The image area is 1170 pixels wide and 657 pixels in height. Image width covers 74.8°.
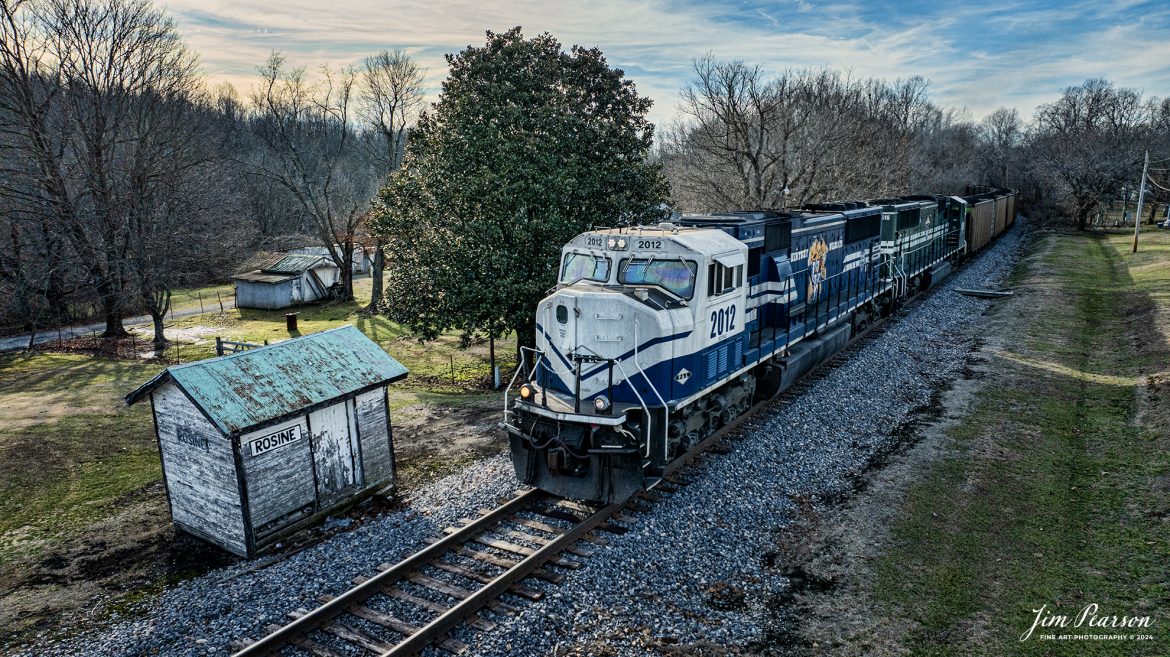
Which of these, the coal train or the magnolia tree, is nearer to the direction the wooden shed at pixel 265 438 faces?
the coal train

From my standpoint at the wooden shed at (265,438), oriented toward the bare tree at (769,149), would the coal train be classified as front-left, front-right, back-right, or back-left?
front-right

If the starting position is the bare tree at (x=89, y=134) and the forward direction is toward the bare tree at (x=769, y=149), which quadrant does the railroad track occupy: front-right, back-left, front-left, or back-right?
front-right

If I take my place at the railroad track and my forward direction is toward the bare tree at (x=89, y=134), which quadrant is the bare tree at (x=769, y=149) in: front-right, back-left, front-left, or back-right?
front-right

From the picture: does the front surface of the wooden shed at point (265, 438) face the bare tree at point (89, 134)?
no

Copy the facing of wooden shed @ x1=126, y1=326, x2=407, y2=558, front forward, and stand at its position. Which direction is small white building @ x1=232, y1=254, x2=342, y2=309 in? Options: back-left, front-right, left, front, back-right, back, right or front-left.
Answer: back-left

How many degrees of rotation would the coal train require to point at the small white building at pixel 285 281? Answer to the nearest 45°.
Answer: approximately 90° to its right

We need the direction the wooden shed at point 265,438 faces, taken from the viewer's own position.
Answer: facing the viewer and to the right of the viewer

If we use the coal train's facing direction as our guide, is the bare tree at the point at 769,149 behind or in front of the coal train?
behind

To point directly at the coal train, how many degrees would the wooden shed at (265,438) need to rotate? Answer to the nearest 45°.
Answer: approximately 45° to its left

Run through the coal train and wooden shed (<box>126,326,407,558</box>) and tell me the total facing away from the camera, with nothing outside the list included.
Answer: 0

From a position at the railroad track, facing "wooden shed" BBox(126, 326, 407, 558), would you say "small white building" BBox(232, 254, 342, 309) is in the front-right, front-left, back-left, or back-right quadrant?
front-right

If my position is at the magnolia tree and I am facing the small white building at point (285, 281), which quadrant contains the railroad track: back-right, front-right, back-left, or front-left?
back-left

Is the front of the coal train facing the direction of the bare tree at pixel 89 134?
no

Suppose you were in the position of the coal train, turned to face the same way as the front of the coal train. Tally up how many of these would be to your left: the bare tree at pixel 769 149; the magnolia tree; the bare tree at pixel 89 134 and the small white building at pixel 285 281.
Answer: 0

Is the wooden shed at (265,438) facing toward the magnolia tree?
no

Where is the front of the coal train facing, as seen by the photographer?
facing the viewer and to the left of the viewer
